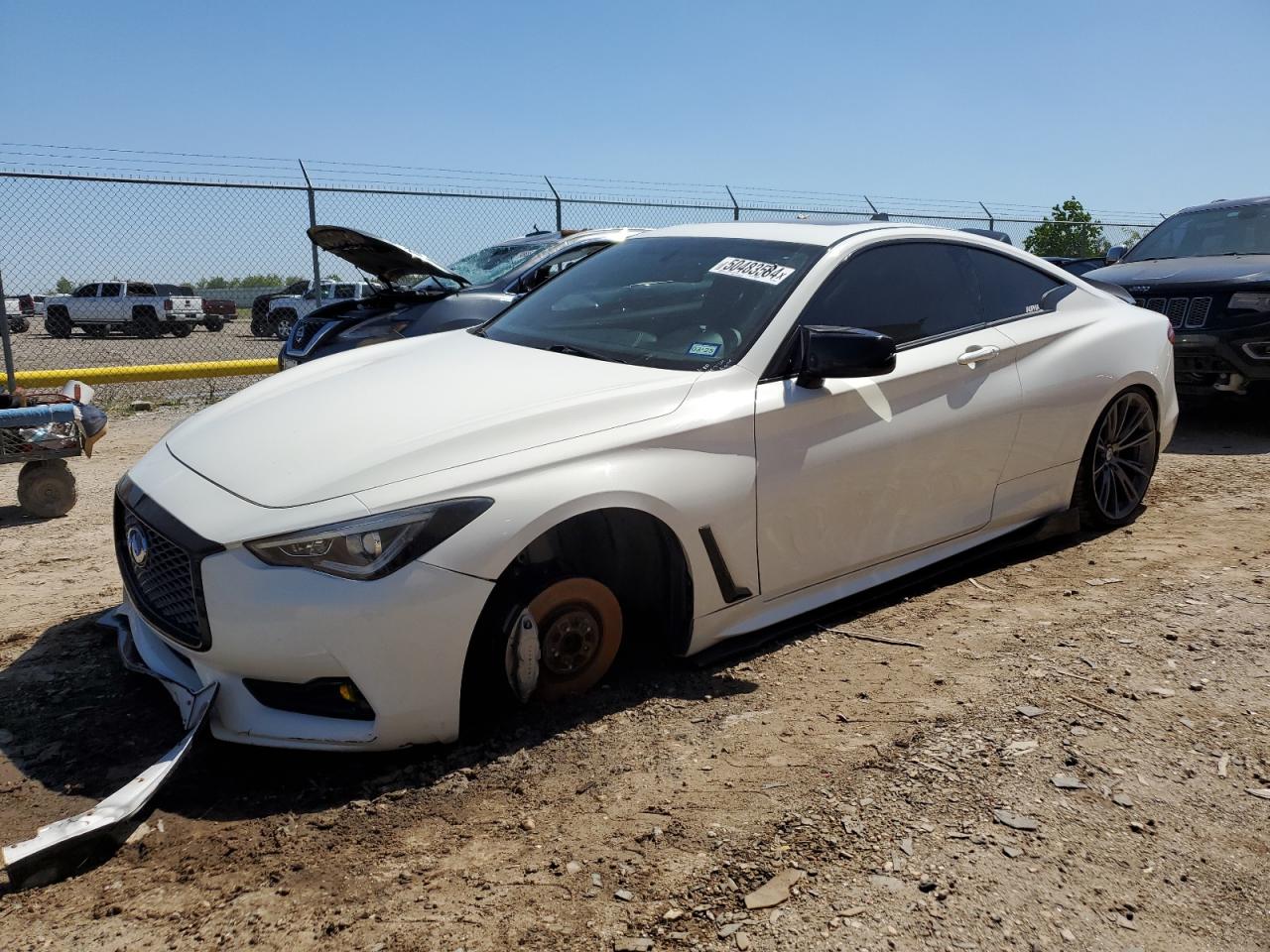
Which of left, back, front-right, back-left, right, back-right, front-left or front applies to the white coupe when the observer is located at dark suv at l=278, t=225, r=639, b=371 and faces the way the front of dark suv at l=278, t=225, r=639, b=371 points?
front-left

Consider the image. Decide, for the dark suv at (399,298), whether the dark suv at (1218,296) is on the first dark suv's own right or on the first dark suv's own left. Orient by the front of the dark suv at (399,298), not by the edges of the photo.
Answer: on the first dark suv's own left

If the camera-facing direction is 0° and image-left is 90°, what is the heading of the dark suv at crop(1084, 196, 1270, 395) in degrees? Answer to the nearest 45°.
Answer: approximately 45°

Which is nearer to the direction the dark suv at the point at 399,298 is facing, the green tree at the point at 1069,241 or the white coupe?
the white coupe

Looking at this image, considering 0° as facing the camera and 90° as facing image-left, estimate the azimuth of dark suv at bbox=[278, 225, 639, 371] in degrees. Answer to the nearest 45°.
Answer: approximately 45°

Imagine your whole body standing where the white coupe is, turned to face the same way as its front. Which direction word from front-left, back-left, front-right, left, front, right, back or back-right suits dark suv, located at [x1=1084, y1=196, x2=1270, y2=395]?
back

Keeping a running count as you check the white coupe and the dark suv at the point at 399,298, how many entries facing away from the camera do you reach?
0

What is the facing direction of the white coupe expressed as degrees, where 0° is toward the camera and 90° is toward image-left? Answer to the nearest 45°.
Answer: approximately 45°
